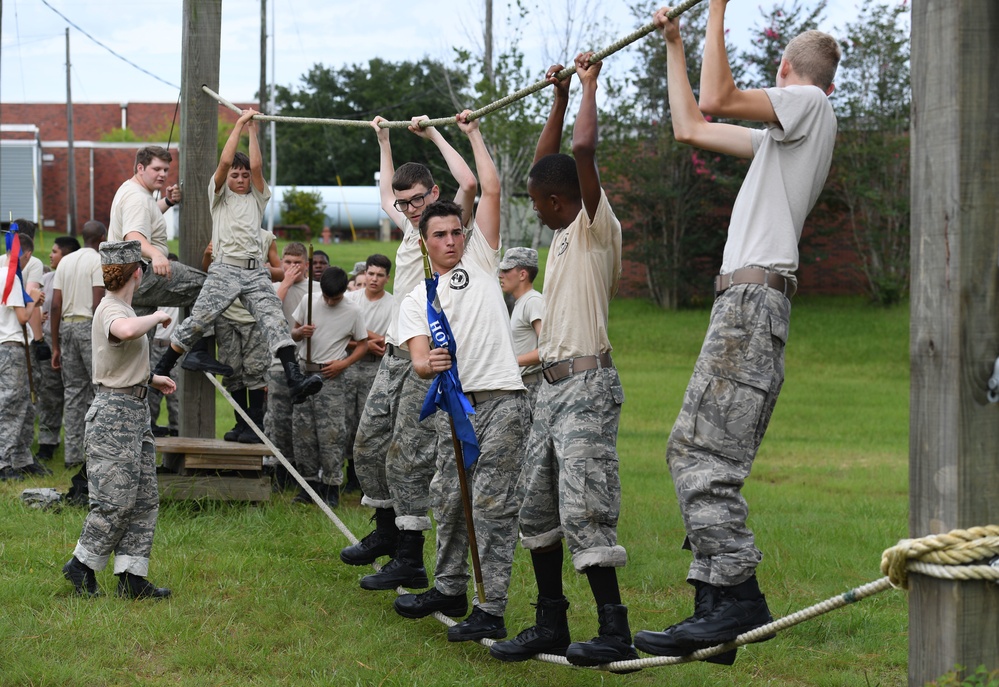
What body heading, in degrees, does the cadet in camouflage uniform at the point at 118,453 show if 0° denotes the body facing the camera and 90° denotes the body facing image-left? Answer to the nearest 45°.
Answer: approximately 270°

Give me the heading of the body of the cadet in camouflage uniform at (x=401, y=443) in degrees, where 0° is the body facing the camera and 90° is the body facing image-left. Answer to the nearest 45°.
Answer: approximately 45°

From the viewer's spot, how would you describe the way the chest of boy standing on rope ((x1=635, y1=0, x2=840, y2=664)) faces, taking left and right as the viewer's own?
facing to the left of the viewer

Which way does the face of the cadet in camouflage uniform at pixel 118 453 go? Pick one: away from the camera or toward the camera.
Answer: away from the camera

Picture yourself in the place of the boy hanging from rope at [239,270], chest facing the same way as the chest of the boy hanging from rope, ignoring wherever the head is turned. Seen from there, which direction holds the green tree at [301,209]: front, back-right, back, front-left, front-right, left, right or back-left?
back

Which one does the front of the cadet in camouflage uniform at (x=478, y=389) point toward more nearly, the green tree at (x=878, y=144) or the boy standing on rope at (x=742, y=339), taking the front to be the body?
the boy standing on rope

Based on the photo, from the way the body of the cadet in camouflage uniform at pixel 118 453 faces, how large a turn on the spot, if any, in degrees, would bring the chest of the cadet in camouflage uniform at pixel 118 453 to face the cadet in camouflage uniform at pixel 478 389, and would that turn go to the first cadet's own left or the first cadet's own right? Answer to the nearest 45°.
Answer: approximately 45° to the first cadet's own right
